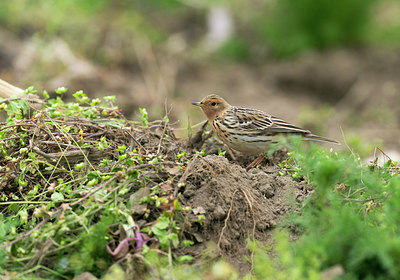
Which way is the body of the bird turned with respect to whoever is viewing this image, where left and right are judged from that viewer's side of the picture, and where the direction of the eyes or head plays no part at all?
facing to the left of the viewer
